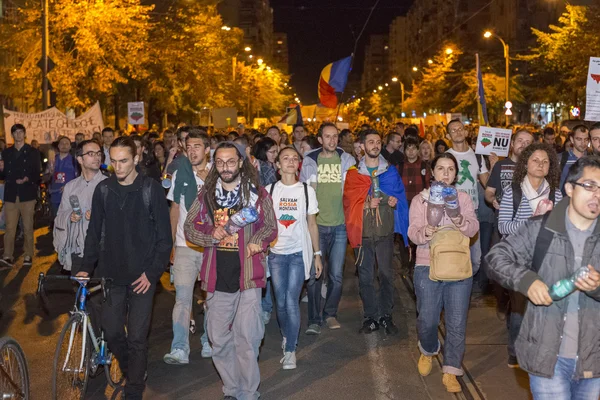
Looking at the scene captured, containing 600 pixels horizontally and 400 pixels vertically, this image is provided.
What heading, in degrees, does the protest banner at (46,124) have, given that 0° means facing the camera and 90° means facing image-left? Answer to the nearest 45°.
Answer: approximately 0°

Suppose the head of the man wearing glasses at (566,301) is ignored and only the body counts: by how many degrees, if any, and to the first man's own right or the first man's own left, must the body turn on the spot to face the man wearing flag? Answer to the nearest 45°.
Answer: approximately 180°

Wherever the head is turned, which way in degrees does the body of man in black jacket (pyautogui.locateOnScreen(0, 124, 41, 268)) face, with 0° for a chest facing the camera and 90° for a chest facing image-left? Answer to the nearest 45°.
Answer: approximately 0°

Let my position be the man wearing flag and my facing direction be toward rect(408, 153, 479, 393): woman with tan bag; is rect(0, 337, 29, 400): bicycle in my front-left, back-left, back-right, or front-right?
front-right

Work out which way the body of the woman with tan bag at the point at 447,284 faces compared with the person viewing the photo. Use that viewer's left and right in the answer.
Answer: facing the viewer

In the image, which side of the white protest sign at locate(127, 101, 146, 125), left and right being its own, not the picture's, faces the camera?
front

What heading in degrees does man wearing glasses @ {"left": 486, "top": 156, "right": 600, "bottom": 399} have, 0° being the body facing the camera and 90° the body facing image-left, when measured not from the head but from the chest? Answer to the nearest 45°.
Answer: approximately 315°

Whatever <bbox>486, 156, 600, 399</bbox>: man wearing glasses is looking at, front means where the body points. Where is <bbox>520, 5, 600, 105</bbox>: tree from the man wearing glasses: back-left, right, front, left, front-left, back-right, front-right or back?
back-left

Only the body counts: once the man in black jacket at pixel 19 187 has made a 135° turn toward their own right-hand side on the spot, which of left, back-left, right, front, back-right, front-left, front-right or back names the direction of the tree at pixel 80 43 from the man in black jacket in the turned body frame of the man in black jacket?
front-right

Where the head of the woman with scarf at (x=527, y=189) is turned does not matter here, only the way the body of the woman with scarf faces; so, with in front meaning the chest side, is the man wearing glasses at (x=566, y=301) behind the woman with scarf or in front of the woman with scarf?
in front

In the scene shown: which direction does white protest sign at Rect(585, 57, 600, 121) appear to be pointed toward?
toward the camera
